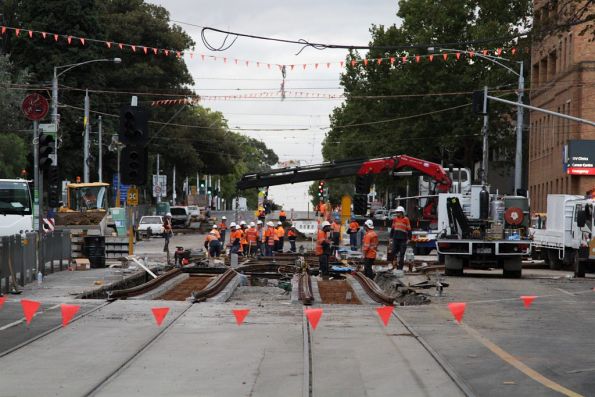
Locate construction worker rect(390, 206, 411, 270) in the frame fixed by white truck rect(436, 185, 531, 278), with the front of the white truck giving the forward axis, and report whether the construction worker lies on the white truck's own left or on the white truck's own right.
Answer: on the white truck's own left

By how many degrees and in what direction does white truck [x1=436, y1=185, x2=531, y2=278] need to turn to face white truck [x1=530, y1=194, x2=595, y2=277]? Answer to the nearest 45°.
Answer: approximately 45° to its right

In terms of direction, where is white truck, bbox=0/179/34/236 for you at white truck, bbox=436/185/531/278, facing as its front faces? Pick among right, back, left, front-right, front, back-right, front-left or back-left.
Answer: left

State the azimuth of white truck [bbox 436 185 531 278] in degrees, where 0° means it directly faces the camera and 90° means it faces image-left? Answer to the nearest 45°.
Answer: approximately 180°

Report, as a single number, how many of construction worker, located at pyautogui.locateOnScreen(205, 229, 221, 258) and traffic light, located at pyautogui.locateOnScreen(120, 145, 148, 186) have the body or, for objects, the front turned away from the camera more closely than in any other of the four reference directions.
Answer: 1
